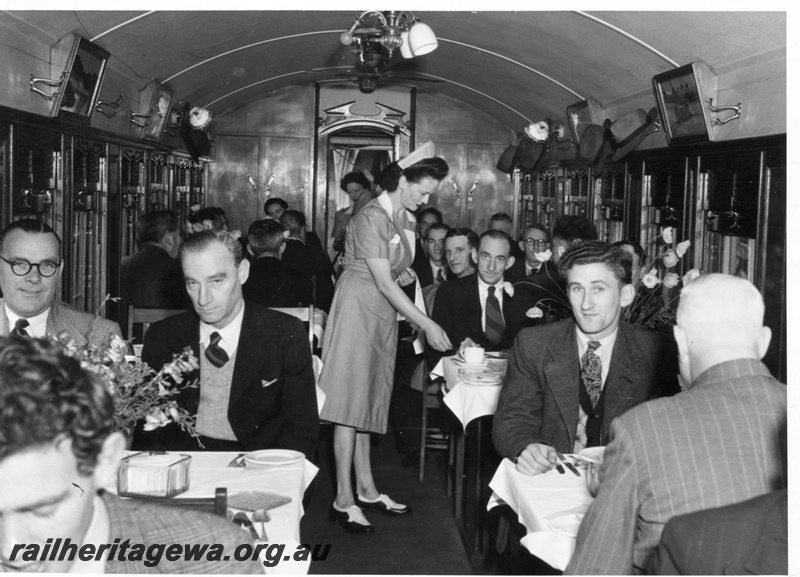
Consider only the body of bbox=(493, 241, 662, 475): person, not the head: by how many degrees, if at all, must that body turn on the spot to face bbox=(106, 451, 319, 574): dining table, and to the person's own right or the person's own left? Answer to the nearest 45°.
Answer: approximately 45° to the person's own right

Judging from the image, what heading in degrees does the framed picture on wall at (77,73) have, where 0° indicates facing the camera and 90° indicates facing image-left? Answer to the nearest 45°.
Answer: approximately 315°

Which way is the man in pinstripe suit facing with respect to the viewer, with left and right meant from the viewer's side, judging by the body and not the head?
facing away from the viewer

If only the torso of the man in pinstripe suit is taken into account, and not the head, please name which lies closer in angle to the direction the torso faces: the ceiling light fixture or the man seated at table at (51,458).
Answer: the ceiling light fixture

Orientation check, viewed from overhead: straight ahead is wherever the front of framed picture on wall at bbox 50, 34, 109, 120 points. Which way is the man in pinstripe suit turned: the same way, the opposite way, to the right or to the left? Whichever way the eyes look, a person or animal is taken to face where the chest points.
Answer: to the left

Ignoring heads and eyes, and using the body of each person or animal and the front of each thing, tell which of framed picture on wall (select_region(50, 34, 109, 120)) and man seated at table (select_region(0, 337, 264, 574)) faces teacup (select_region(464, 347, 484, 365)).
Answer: the framed picture on wall

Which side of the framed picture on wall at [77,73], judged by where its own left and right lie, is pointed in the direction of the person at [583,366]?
front

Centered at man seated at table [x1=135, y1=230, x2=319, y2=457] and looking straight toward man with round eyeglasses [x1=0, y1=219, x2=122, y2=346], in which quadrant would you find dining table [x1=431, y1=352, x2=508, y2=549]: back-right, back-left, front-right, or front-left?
back-right

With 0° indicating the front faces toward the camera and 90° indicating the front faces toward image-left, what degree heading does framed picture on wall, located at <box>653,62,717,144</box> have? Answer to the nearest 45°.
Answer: approximately 45°
